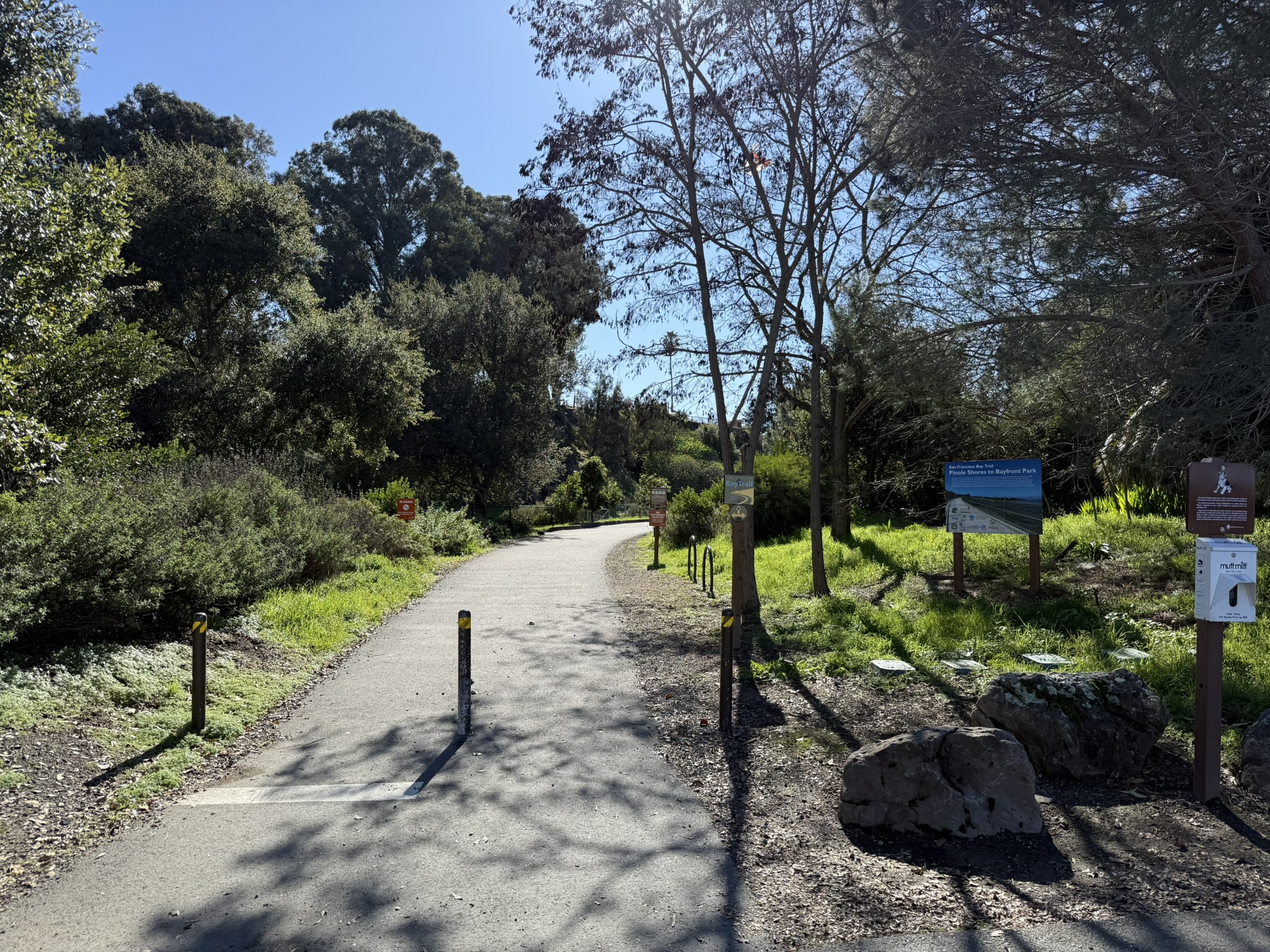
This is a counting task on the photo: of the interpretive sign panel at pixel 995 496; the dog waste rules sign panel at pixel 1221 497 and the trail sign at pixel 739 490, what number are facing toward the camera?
3

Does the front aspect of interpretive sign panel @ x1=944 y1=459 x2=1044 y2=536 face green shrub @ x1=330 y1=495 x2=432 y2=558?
no

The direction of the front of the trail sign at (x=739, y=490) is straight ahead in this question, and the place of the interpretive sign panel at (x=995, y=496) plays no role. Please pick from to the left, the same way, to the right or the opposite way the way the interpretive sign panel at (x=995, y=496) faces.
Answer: the same way

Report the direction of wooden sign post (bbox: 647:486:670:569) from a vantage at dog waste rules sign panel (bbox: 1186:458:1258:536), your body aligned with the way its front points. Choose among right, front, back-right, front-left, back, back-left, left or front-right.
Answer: back-right

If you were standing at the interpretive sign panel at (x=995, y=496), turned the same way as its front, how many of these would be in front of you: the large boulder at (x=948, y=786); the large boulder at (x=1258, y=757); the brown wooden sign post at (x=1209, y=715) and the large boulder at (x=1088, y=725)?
4

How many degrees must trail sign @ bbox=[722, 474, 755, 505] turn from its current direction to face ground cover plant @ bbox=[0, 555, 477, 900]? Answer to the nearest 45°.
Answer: approximately 45° to its right

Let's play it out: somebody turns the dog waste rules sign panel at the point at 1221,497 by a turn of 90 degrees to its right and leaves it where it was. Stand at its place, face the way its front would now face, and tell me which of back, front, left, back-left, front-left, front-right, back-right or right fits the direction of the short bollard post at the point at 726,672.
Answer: front

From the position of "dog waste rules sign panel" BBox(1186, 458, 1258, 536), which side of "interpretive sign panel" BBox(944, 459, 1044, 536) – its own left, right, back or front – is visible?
front

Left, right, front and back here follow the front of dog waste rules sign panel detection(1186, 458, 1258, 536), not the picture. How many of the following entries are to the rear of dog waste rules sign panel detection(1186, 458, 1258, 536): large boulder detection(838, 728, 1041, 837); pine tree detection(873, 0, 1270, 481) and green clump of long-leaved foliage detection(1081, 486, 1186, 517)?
2

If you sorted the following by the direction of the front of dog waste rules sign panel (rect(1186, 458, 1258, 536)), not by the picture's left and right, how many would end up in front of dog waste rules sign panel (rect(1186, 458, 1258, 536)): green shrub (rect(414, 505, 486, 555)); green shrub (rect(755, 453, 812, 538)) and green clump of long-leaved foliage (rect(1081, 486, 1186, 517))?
0

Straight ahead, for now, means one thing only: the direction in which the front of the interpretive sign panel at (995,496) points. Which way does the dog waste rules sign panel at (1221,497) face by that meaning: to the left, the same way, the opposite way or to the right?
the same way

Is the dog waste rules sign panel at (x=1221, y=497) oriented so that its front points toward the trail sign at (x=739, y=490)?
no

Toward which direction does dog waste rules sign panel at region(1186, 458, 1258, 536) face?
toward the camera

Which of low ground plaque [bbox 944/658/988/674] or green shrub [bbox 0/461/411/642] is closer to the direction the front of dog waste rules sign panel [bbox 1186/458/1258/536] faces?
the green shrub

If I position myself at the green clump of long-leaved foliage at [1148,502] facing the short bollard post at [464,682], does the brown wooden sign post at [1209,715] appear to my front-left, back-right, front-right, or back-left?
front-left

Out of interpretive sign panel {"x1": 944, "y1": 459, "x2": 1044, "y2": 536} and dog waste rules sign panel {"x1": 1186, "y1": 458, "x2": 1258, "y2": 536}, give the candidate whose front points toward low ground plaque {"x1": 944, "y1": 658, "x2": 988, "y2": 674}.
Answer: interpretive sign panel {"x1": 944, "y1": 459, "x2": 1044, "y2": 536}

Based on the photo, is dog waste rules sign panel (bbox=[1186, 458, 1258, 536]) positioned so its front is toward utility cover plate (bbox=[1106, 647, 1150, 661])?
no

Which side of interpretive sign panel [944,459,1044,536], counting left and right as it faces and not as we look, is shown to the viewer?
front
